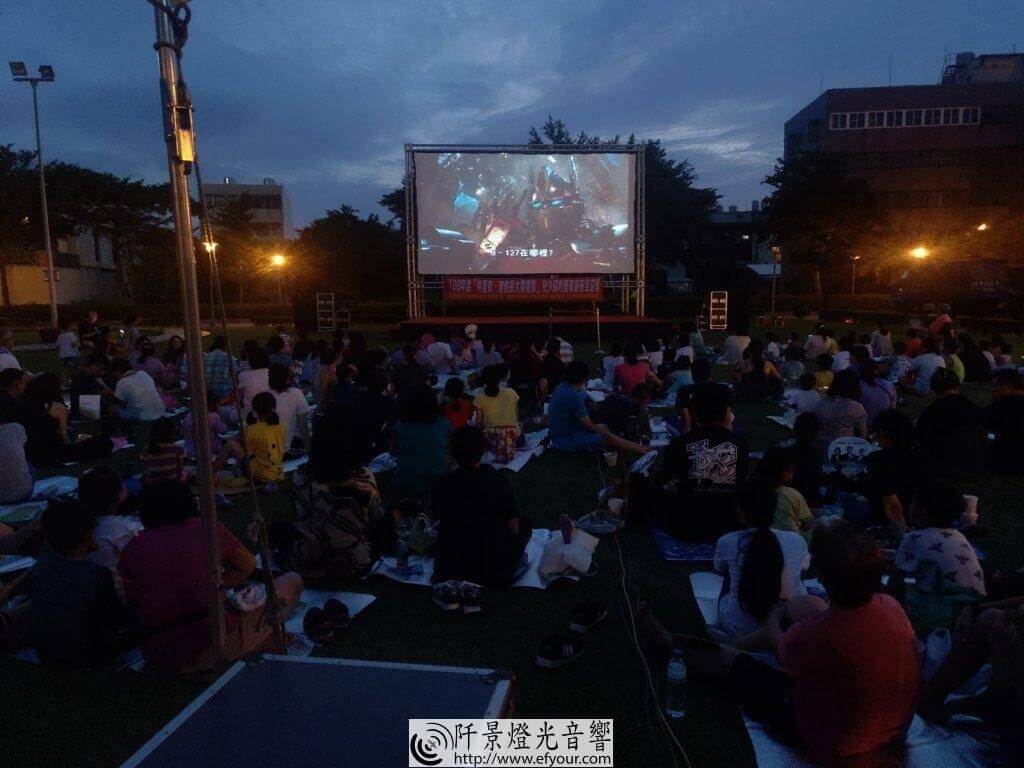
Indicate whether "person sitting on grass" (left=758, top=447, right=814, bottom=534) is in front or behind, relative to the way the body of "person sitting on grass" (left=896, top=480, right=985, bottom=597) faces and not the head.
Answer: in front

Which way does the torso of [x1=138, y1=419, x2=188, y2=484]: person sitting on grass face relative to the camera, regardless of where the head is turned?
away from the camera

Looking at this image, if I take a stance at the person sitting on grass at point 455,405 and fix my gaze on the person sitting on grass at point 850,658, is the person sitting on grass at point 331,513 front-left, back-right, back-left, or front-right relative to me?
front-right

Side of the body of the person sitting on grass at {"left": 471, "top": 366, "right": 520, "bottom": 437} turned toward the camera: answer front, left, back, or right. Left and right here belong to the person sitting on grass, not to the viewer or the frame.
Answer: back

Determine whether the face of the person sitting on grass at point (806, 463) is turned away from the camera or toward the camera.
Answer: away from the camera

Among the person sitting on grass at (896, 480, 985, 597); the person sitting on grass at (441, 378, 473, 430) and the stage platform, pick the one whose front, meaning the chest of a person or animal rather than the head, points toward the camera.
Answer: the stage platform

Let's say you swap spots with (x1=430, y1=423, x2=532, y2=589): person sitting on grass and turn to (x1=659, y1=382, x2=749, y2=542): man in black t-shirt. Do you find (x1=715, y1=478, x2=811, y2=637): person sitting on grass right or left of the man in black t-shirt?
right

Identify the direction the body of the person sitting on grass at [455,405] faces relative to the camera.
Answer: away from the camera

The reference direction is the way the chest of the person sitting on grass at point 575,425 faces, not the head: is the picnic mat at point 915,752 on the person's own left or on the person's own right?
on the person's own right

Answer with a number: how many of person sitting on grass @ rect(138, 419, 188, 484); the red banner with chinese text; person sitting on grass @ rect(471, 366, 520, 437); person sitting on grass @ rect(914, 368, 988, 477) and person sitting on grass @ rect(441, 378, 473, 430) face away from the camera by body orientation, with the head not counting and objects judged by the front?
4

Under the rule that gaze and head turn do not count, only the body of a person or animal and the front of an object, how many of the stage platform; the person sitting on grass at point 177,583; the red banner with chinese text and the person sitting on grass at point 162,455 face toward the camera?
2

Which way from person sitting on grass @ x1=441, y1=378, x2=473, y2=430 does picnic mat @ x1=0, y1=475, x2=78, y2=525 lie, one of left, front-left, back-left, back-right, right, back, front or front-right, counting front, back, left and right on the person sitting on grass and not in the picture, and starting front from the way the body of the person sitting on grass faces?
left

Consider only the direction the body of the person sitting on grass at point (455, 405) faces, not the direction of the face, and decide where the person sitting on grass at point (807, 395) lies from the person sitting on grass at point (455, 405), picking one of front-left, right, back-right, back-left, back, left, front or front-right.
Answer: right

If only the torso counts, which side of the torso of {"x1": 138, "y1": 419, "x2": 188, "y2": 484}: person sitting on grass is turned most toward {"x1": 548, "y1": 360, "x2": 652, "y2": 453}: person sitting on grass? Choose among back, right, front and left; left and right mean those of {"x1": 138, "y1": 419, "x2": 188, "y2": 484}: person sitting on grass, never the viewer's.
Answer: right

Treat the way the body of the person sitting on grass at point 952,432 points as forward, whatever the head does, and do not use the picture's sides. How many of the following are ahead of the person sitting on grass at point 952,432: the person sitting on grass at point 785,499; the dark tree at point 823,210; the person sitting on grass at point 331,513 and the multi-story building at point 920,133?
2

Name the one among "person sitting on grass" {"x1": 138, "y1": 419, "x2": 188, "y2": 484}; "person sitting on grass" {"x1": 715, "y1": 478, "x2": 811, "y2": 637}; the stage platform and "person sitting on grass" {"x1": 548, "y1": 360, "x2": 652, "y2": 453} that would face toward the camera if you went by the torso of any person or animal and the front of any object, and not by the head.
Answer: the stage platform

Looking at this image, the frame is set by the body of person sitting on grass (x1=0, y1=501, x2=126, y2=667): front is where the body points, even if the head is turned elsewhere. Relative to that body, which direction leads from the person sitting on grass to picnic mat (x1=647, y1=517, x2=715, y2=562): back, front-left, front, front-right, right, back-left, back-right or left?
right

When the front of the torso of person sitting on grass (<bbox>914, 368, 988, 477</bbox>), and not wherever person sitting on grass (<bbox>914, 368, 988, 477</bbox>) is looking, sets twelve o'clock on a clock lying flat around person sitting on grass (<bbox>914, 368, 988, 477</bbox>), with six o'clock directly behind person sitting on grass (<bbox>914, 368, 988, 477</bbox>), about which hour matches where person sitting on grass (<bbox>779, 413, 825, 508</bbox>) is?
person sitting on grass (<bbox>779, 413, 825, 508</bbox>) is roughly at 7 o'clock from person sitting on grass (<bbox>914, 368, 988, 477</bbox>).

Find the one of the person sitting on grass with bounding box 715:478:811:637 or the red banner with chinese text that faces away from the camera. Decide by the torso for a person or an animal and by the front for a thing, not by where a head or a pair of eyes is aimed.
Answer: the person sitting on grass
